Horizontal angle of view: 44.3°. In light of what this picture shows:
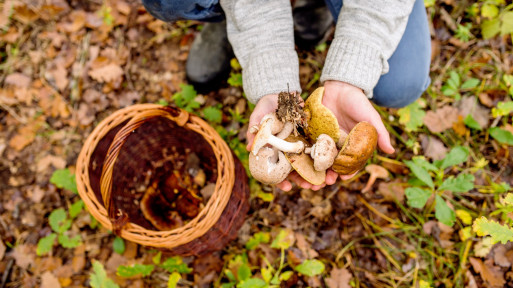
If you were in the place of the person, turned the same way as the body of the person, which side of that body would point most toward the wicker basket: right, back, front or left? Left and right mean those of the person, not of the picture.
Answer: right

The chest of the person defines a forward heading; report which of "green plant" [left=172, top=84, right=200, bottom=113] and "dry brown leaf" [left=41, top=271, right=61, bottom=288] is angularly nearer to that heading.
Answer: the dry brown leaf

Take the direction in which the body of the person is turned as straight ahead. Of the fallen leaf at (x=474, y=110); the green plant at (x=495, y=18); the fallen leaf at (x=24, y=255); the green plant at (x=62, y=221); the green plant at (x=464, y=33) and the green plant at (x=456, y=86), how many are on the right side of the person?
2

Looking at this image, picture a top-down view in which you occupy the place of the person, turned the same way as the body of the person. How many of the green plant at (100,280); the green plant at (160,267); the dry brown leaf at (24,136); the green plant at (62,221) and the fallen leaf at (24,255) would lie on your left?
0

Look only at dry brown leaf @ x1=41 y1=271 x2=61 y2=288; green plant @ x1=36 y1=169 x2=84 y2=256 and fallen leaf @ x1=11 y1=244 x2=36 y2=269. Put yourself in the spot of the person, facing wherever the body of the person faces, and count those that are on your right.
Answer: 3

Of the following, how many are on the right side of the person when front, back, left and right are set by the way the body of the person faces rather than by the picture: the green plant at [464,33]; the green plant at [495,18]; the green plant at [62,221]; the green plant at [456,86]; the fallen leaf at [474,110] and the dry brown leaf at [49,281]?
2

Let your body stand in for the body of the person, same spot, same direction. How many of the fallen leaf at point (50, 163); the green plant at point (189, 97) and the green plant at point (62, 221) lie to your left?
0

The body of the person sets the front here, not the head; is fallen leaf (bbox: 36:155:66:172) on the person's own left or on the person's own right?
on the person's own right

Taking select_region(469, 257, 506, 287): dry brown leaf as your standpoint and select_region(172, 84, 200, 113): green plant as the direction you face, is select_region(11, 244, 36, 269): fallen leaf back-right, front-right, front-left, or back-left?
front-left

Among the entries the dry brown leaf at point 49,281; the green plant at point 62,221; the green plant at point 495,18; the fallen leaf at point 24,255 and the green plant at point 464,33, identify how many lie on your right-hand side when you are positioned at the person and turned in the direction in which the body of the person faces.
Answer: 3

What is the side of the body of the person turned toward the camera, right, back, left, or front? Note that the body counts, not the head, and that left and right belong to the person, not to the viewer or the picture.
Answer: front

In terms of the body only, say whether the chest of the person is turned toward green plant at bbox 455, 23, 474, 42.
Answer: no
